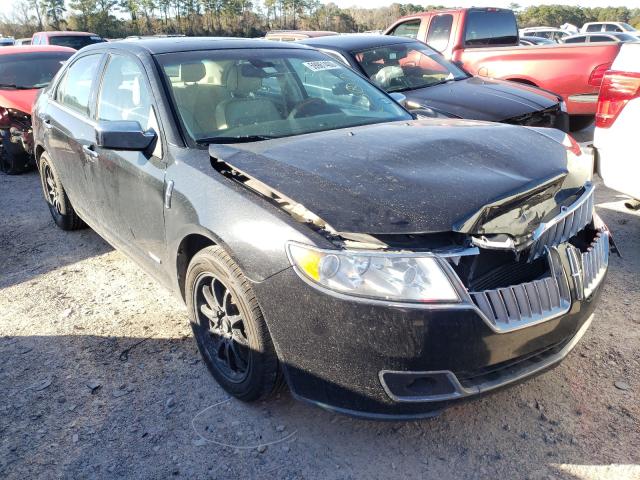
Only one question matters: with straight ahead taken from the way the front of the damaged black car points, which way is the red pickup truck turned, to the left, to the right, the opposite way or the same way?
the opposite way

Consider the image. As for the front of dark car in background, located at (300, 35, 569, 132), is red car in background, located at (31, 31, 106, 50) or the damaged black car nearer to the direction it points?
the damaged black car

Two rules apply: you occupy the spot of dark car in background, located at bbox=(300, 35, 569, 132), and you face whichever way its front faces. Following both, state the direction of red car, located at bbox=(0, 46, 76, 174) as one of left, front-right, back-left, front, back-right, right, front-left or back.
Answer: back-right

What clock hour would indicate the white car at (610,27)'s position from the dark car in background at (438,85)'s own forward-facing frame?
The white car is roughly at 8 o'clock from the dark car in background.

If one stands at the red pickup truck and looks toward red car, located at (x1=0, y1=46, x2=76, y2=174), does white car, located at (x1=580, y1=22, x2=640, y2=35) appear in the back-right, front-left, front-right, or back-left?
back-right

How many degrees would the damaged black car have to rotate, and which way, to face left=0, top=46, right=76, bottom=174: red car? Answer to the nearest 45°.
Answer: approximately 180°

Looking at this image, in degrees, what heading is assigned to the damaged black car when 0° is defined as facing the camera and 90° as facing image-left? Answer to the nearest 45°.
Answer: approximately 315°

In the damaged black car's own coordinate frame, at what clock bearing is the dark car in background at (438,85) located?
The dark car in background is roughly at 8 o'clock from the damaged black car.

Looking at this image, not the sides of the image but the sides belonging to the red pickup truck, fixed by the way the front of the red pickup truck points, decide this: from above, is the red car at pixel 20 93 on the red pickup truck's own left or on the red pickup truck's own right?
on the red pickup truck's own left

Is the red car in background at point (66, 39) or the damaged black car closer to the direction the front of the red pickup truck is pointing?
the red car in background

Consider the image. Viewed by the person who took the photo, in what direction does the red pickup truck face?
facing away from the viewer and to the left of the viewer

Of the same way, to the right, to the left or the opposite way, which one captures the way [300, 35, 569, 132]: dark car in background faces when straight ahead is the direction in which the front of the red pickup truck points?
the opposite way

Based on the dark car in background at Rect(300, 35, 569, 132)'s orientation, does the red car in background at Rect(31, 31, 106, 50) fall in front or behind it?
behind

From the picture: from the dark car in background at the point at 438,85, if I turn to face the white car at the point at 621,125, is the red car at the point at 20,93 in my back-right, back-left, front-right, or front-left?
back-right
